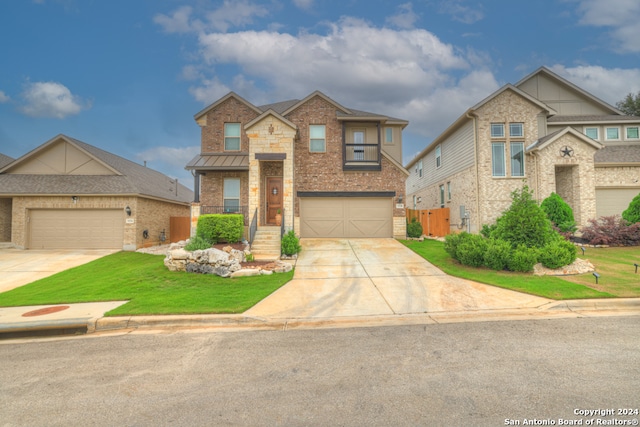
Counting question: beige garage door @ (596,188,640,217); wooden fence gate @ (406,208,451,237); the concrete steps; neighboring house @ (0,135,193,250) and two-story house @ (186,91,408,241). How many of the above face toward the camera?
5

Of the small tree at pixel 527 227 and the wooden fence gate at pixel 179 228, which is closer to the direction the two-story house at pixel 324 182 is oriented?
the small tree

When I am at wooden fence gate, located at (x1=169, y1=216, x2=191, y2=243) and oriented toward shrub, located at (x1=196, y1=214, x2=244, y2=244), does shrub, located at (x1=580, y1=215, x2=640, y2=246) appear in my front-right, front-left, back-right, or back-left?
front-left

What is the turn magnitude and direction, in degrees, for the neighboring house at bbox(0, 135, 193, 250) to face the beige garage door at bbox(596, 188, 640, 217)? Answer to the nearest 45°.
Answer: approximately 45° to its left

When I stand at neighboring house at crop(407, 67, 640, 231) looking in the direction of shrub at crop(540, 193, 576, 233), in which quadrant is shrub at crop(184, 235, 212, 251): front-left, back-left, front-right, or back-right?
front-right

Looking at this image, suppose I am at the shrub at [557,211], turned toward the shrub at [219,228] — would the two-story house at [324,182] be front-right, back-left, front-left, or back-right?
front-right

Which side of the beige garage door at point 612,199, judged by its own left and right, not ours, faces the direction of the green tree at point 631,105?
back

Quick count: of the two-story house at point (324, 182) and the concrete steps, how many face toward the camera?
2

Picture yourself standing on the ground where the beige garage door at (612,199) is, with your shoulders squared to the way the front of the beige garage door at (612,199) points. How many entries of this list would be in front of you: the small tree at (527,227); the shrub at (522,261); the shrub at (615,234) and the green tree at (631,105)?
3

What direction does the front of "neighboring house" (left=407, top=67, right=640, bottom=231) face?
toward the camera

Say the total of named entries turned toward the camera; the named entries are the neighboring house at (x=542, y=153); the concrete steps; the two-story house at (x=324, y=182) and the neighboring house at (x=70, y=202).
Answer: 4

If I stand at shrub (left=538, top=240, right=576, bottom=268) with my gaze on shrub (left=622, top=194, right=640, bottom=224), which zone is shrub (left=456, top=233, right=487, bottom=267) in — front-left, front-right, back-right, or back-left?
back-left

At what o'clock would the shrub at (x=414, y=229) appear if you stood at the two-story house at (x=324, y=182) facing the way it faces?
The shrub is roughly at 9 o'clock from the two-story house.

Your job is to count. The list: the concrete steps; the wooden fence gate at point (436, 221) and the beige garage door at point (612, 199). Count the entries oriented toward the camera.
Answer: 3

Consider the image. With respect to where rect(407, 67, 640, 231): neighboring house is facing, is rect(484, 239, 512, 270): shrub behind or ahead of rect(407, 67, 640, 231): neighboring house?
ahead

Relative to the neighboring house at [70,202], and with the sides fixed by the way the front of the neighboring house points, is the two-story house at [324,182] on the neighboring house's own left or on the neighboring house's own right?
on the neighboring house's own left

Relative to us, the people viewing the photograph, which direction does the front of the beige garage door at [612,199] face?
facing the viewer

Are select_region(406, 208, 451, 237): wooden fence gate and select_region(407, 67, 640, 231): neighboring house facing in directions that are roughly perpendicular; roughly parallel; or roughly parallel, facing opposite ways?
roughly parallel

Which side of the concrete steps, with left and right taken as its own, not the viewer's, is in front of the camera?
front

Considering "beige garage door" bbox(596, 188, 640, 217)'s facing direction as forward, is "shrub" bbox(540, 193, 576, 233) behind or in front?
in front

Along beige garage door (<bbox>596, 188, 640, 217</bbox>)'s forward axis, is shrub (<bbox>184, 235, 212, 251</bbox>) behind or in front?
in front
